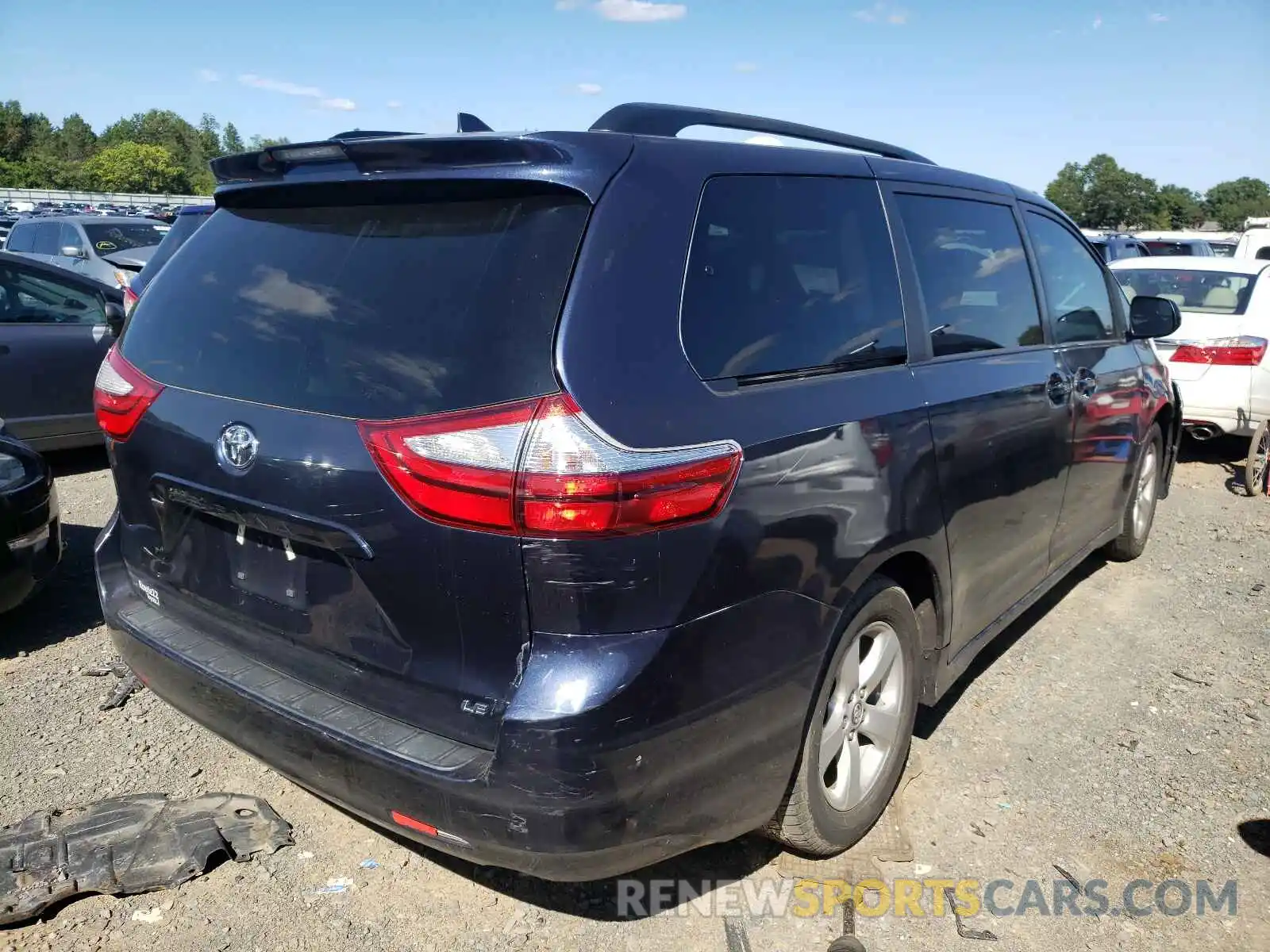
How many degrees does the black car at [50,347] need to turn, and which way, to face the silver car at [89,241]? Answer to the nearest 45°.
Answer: approximately 90° to its left

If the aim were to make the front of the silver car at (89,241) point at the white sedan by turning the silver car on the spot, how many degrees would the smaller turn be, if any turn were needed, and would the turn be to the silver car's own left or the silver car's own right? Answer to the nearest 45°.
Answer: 0° — it already faces it

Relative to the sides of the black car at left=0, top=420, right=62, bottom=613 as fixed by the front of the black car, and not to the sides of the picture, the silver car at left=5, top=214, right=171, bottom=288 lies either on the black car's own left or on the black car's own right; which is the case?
on the black car's own left

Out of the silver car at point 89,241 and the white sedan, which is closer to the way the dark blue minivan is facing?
the white sedan

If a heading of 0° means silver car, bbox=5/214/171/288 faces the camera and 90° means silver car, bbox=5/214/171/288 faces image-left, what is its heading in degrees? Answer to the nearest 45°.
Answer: approximately 315°

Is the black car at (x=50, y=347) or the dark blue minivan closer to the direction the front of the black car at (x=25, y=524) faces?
the dark blue minivan

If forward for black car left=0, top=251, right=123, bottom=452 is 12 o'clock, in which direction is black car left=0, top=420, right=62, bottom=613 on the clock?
black car left=0, top=420, right=62, bottom=613 is roughly at 3 o'clock from black car left=0, top=251, right=123, bottom=452.

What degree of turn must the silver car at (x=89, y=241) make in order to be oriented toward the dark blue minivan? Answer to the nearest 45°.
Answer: approximately 45° to its right

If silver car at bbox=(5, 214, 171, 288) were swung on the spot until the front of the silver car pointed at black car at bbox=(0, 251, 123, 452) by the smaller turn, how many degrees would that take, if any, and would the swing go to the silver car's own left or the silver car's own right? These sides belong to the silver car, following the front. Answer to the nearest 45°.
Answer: approximately 45° to the silver car's own right

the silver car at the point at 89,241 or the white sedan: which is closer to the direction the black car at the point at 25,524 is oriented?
the white sedan

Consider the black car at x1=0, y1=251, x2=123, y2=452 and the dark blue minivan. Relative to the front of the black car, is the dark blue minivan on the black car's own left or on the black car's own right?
on the black car's own right

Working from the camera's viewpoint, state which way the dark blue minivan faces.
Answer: facing away from the viewer and to the right of the viewer

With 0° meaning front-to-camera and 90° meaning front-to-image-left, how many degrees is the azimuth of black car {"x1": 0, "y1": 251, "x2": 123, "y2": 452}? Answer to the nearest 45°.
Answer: approximately 270°

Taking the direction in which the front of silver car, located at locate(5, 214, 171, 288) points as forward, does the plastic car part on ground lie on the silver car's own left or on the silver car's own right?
on the silver car's own right
